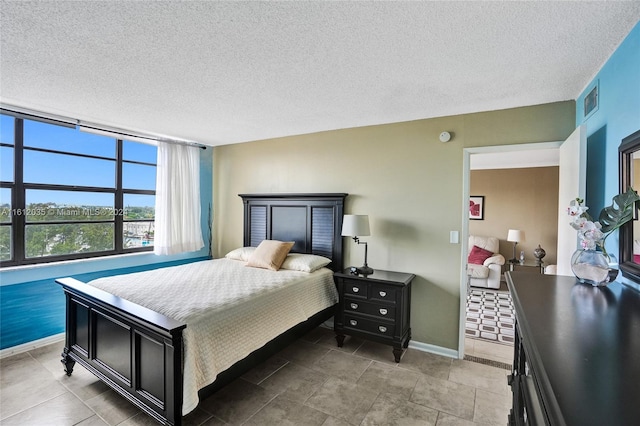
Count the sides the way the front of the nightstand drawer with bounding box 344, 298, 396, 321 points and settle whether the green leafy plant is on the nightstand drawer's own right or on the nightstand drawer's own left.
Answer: on the nightstand drawer's own left

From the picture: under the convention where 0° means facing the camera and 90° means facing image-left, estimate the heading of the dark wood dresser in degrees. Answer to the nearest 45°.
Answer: approximately 90°

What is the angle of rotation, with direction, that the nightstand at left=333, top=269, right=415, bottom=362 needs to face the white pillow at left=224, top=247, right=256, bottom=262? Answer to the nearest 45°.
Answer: approximately 45° to its right

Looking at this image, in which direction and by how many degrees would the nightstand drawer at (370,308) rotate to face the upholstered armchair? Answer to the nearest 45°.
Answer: approximately 180°

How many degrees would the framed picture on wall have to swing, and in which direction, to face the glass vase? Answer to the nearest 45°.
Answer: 0° — it already faces it

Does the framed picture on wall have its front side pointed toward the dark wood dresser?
yes
